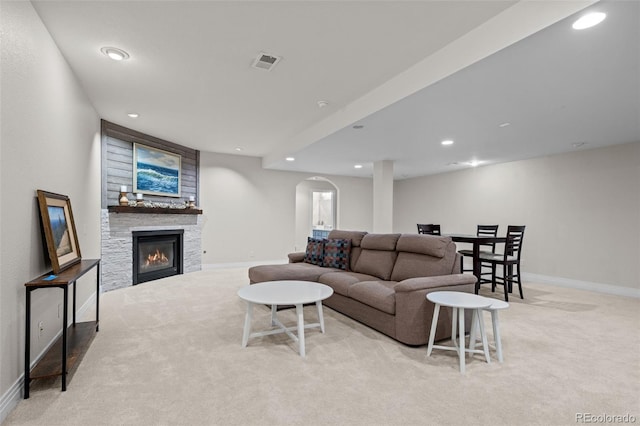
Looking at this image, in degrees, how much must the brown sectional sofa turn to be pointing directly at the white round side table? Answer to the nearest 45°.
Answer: approximately 90° to its left

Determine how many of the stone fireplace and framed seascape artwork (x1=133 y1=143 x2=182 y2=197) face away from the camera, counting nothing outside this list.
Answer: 0

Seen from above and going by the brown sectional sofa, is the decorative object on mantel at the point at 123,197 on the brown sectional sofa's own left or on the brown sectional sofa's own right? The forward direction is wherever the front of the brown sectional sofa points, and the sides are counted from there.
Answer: on the brown sectional sofa's own right

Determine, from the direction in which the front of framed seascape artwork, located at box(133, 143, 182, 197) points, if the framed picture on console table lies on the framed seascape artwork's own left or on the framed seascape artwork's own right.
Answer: on the framed seascape artwork's own right

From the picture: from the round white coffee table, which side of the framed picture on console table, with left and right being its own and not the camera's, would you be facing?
front

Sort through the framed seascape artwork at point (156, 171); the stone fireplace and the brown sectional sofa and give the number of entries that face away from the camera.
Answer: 0

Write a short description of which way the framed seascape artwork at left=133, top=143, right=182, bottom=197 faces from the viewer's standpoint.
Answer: facing the viewer and to the right of the viewer

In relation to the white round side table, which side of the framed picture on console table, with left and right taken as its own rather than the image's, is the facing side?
front

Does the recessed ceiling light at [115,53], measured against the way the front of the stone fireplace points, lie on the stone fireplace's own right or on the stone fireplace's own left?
on the stone fireplace's own right

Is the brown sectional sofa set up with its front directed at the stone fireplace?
no

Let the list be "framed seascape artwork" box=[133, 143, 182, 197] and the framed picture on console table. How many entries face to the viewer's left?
0

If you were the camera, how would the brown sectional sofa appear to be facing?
facing the viewer and to the left of the viewer
